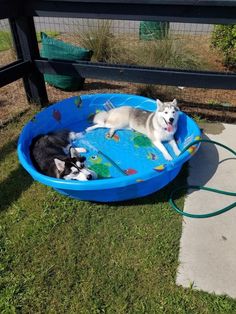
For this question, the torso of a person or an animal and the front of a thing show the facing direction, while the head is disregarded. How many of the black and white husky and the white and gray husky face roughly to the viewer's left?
0

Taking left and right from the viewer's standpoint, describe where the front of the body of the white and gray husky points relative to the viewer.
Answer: facing the viewer and to the right of the viewer

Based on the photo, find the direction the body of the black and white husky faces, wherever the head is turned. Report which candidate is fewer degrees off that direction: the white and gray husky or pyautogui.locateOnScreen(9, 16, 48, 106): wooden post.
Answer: the white and gray husky

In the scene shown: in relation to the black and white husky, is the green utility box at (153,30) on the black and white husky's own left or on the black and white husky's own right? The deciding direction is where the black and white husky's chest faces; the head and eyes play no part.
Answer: on the black and white husky's own left

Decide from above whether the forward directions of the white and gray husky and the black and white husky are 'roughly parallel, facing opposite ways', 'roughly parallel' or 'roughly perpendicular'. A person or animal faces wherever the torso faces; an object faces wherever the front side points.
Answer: roughly parallel

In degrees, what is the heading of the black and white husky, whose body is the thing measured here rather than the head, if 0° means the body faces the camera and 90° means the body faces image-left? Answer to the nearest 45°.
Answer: approximately 315°

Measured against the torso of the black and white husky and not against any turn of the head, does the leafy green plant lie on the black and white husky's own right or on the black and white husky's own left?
on the black and white husky's own left

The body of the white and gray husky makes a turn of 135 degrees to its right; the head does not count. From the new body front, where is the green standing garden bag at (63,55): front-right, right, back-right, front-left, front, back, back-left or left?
front-right

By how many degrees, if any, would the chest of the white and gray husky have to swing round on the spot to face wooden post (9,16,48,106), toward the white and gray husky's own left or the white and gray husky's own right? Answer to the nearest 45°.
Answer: approximately 180°
